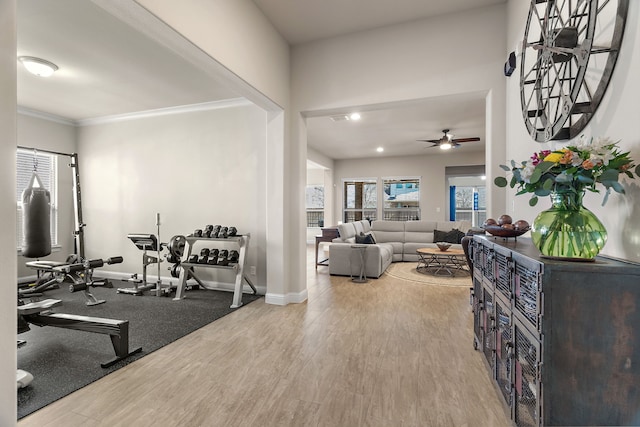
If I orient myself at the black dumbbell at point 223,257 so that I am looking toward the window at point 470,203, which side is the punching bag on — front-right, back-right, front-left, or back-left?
back-left

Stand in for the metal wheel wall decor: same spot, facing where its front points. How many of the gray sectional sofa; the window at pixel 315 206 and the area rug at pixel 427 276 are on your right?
3

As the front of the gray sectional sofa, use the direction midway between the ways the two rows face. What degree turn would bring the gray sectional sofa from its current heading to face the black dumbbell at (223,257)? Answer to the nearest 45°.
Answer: approximately 90° to its right

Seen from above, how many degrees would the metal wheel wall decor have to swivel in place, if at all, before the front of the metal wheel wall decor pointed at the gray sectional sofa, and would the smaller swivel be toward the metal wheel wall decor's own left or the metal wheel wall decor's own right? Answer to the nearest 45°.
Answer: approximately 90° to the metal wheel wall decor's own right

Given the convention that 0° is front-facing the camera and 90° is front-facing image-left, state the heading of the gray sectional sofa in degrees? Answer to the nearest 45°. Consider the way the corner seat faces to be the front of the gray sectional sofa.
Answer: approximately 315°

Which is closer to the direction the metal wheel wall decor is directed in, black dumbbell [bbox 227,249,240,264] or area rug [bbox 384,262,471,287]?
the black dumbbell

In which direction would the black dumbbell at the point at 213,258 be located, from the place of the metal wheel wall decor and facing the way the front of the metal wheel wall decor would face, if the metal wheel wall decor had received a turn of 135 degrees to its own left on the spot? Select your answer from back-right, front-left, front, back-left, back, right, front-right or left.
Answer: back

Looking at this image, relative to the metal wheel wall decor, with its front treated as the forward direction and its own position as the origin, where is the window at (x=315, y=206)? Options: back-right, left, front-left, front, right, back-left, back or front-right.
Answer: right

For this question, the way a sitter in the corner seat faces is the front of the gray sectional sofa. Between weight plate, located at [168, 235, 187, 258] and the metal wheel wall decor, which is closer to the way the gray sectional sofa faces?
the metal wheel wall decor

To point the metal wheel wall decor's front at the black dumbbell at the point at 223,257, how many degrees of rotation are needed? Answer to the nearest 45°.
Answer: approximately 45° to its right

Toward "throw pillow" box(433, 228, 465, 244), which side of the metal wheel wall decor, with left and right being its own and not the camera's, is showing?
right
